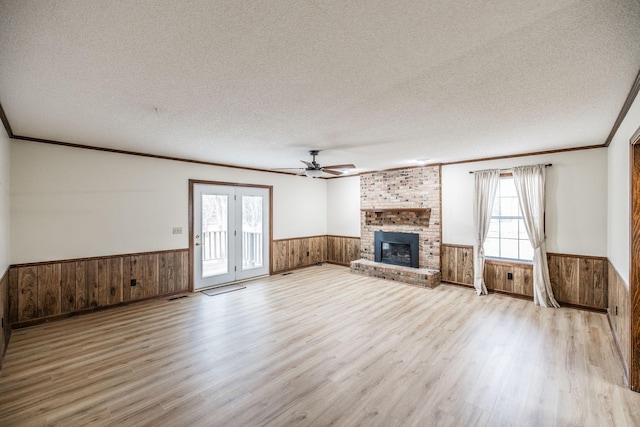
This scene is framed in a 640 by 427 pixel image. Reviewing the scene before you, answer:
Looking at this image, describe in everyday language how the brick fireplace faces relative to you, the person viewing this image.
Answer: facing the viewer and to the left of the viewer

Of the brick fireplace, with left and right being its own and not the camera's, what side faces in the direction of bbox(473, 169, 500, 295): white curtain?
left

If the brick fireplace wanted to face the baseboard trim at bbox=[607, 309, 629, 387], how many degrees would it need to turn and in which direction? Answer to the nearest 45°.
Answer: approximately 90° to its left

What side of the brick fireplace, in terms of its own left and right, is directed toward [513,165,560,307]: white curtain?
left
